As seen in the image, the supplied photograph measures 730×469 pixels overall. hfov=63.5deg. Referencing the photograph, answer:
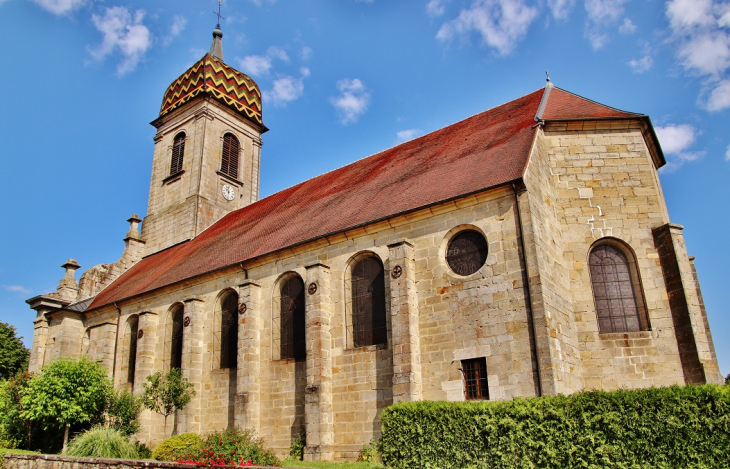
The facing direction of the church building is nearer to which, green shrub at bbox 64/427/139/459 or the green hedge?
the green shrub

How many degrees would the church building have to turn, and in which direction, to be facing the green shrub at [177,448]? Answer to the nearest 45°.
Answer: approximately 45° to its left

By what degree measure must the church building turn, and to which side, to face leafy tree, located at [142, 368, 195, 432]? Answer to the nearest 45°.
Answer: approximately 45° to its left

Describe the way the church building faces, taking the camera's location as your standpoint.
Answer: facing away from the viewer and to the left of the viewer

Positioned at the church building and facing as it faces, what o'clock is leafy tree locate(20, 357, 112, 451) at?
The leafy tree is roughly at 11 o'clock from the church building.

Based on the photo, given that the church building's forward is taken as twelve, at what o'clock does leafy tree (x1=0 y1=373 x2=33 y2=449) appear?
The leafy tree is roughly at 11 o'clock from the church building.
